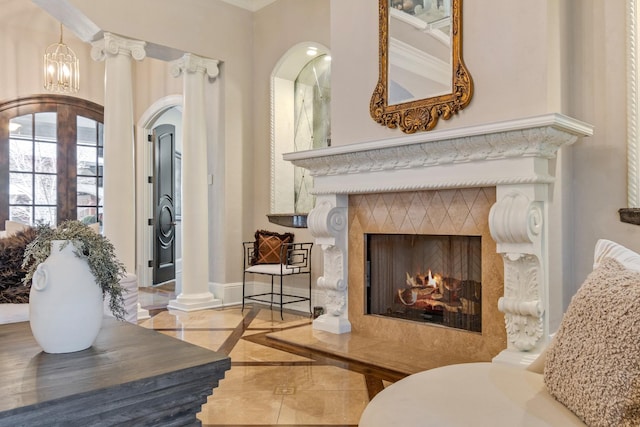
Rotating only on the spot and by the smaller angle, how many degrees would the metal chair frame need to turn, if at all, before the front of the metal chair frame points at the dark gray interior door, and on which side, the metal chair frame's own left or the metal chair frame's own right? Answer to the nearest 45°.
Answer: approximately 90° to the metal chair frame's own right

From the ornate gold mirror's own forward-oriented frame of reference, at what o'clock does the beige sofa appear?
The beige sofa is roughly at 10 o'clock from the ornate gold mirror.

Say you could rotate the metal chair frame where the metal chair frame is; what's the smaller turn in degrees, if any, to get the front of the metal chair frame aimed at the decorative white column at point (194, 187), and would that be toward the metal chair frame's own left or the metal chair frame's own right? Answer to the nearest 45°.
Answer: approximately 45° to the metal chair frame's own right

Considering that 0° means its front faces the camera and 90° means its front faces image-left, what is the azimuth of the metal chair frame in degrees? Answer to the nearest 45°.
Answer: approximately 45°

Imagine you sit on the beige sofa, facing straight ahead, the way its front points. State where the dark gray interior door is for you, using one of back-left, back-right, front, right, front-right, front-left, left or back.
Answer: right

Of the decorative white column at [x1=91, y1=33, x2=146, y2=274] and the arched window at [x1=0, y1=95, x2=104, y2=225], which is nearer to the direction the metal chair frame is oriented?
the decorative white column

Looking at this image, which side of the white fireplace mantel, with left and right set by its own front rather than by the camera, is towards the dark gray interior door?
right

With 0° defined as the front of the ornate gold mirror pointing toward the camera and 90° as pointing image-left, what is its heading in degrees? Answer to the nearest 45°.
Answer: approximately 45°

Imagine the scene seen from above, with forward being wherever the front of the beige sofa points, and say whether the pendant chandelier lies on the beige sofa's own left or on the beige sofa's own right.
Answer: on the beige sofa's own right
